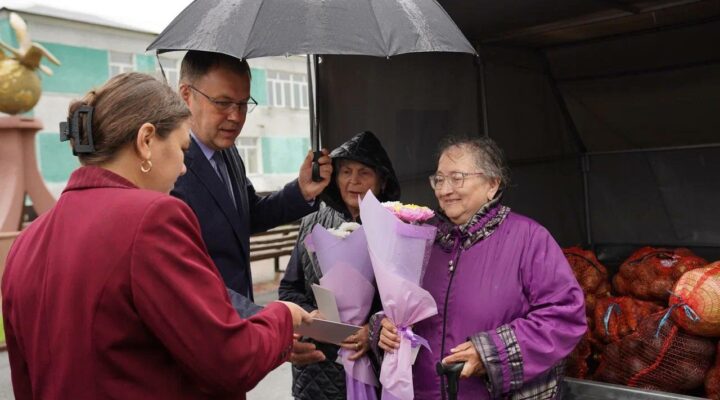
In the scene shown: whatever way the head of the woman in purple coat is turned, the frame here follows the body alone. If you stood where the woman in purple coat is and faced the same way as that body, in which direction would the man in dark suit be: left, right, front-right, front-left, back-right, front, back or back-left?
front-right

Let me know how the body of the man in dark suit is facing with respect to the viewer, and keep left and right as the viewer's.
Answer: facing the viewer and to the right of the viewer

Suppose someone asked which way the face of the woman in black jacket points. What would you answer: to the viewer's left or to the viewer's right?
to the viewer's left

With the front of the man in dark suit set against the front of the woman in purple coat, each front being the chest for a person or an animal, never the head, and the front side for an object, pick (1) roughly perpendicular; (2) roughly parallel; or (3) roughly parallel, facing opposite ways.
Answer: roughly perpendicular

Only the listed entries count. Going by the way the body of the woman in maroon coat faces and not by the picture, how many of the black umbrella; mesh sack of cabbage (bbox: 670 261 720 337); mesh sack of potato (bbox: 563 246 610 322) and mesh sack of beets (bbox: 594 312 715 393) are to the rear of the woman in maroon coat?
0

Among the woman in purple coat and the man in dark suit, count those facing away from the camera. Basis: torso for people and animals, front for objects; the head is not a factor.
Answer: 0

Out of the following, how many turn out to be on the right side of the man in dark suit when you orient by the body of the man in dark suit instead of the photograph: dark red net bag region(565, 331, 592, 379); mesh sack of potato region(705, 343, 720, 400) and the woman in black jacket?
0

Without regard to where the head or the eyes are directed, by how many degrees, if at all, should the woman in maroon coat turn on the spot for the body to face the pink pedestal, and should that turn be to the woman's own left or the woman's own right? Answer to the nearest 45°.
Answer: approximately 45° to the woman's own left

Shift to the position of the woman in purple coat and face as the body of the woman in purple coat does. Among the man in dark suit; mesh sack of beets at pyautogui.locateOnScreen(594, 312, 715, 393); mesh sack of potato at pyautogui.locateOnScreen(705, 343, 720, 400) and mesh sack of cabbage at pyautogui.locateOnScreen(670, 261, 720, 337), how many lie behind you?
3

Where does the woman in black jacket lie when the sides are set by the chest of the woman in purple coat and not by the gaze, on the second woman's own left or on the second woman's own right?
on the second woman's own right

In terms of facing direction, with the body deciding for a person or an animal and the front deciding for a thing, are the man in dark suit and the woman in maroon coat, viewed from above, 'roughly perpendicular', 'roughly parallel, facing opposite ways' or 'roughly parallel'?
roughly perpendicular

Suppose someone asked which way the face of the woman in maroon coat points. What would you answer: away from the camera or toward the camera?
away from the camera

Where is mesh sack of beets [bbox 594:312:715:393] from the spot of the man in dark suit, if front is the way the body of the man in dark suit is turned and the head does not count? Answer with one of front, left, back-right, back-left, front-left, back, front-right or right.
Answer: front-left

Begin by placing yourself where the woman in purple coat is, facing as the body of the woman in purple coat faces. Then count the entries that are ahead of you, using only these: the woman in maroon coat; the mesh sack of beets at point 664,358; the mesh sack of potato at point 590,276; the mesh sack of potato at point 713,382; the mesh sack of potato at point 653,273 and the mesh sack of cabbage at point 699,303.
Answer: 1

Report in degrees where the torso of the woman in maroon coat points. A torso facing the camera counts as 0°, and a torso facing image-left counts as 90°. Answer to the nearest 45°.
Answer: approximately 225°

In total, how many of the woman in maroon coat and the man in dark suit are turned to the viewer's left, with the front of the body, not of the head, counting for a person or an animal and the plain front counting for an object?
0

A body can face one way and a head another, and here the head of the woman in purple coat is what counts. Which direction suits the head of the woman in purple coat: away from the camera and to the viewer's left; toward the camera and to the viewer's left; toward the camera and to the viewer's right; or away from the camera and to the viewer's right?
toward the camera and to the viewer's left

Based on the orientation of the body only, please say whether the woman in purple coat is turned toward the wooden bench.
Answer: no
